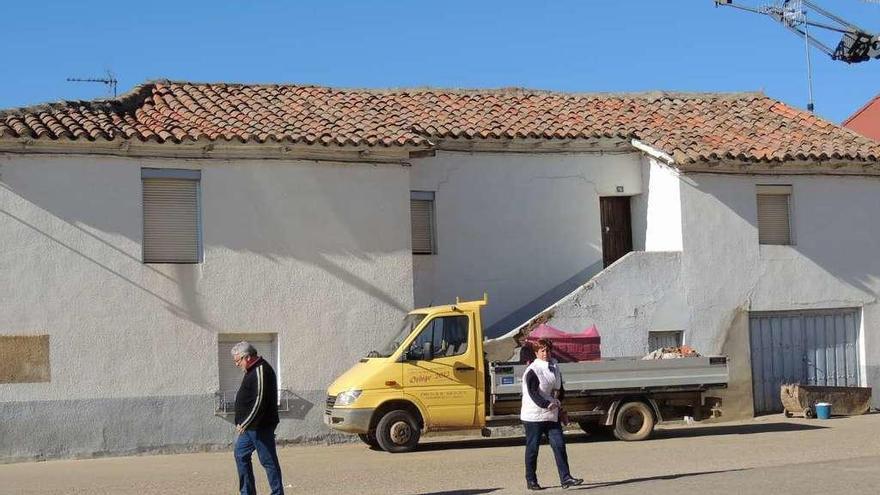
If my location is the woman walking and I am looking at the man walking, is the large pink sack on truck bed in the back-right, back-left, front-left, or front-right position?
back-right

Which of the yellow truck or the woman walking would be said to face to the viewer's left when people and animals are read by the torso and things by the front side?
the yellow truck

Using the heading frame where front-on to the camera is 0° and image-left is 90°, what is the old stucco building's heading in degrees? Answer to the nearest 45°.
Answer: approximately 0°

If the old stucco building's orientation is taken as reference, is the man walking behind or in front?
in front

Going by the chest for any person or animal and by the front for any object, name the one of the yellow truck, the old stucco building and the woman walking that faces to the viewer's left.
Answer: the yellow truck

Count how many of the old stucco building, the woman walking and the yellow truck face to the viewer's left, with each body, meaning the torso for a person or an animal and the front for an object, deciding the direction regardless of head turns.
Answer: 1

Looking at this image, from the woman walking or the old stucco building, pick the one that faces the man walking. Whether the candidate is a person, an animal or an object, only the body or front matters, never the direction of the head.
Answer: the old stucco building

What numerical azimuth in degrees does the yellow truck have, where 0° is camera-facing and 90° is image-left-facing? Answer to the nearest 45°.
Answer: approximately 90°
